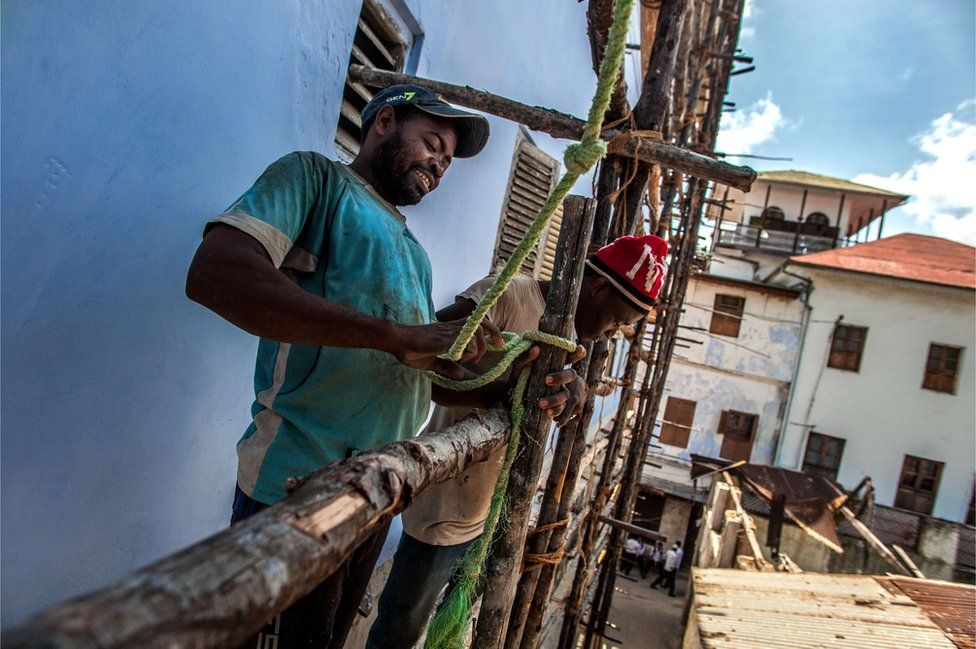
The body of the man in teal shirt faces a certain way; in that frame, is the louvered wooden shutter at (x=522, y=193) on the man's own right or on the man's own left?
on the man's own left

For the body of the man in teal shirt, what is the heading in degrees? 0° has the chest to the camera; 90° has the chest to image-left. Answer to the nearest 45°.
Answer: approximately 315°
